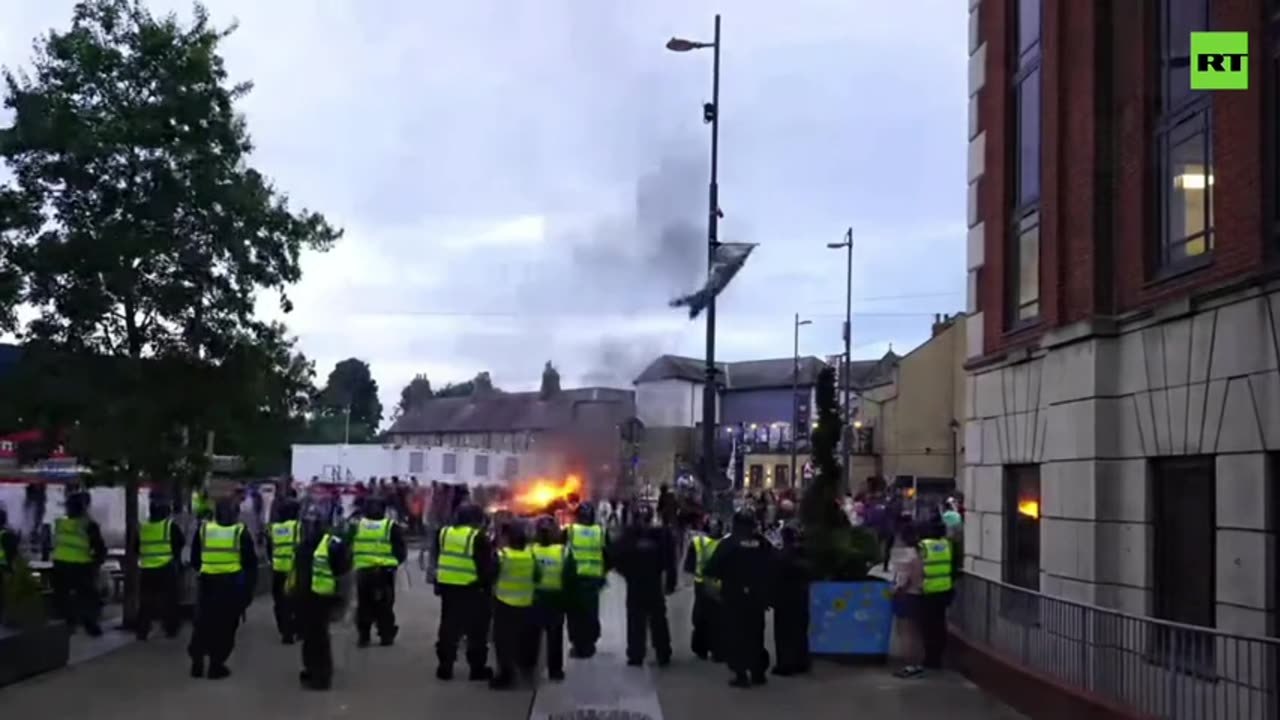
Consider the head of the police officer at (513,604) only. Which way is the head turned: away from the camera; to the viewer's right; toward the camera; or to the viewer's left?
away from the camera

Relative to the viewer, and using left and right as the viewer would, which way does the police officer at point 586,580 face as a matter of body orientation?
facing away from the viewer

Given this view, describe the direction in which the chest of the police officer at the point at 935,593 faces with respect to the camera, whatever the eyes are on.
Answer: away from the camera

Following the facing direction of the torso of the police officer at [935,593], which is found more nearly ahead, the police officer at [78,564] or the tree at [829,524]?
the tree

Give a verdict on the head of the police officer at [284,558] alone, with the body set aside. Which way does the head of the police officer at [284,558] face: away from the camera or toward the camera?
away from the camera

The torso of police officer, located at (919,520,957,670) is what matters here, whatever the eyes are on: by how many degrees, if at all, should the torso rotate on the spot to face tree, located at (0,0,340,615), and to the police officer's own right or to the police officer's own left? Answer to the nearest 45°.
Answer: approximately 90° to the police officer's own left

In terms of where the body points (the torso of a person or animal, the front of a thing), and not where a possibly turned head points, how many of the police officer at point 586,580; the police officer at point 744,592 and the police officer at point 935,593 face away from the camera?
3

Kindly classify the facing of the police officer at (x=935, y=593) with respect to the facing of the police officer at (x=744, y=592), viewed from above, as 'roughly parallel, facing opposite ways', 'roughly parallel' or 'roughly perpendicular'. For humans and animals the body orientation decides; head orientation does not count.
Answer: roughly parallel

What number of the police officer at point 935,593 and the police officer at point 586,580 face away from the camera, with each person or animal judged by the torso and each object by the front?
2

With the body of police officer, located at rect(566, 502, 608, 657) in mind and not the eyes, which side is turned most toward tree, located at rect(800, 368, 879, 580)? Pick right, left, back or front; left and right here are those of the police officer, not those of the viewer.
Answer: right

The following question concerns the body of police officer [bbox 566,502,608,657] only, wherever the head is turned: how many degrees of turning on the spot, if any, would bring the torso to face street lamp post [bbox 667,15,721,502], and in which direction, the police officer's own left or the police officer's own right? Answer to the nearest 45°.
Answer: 0° — they already face it

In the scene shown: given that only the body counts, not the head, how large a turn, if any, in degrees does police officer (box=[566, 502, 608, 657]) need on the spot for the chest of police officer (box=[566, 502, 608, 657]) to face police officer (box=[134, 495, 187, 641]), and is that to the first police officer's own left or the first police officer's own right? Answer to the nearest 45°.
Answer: approximately 90° to the first police officer's own left

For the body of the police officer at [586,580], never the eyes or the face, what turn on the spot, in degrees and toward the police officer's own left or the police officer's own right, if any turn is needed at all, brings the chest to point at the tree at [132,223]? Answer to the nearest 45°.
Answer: approximately 90° to the police officer's own left

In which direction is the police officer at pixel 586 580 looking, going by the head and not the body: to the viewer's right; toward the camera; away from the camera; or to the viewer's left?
away from the camera

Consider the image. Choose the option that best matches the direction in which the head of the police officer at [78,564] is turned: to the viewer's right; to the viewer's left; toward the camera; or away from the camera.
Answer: away from the camera

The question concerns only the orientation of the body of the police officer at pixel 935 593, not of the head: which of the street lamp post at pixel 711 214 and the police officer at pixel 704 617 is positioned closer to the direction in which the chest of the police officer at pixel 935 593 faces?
the street lamp post

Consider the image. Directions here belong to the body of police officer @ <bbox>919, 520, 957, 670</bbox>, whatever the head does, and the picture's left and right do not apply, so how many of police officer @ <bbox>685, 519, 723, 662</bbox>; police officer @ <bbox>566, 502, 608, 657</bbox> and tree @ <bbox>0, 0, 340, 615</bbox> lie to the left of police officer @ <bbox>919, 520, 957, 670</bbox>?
3

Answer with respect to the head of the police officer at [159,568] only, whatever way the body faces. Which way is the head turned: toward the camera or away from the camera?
away from the camera
